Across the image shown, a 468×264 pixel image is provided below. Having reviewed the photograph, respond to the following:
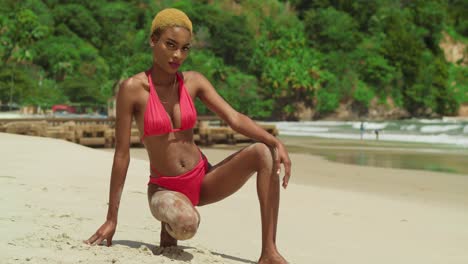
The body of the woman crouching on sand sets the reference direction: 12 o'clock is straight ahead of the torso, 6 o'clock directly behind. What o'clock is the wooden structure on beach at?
The wooden structure on beach is roughly at 7 o'clock from the woman crouching on sand.
